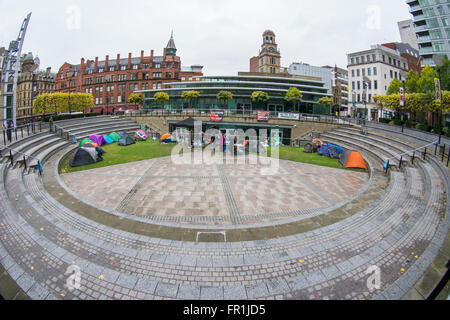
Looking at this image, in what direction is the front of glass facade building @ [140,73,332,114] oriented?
toward the camera

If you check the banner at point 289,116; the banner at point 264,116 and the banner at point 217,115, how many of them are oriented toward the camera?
3

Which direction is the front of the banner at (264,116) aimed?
toward the camera

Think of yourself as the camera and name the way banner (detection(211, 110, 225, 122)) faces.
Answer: facing the viewer

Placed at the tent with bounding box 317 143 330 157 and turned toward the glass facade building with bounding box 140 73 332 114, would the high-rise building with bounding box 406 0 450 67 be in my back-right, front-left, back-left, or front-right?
front-right

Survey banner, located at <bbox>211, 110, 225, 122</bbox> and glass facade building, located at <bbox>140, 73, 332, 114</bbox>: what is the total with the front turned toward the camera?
2

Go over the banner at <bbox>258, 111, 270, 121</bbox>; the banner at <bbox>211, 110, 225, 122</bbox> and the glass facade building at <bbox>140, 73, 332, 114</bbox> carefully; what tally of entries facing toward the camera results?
3

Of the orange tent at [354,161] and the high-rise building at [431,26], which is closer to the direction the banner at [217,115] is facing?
the orange tent

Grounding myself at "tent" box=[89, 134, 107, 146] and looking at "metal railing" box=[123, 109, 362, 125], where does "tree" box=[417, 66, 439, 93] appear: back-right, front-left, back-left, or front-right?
front-right

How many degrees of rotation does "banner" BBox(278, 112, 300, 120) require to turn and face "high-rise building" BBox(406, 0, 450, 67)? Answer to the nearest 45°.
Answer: approximately 135° to its left
